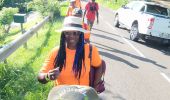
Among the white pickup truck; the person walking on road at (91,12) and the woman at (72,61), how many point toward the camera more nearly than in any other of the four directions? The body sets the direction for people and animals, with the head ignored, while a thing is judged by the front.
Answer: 2

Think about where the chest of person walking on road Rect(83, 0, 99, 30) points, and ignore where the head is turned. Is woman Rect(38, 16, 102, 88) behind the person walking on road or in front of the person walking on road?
in front

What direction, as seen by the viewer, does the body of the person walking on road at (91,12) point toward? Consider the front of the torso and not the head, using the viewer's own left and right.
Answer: facing the viewer

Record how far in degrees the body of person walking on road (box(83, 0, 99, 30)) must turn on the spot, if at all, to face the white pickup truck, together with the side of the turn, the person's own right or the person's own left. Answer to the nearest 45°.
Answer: approximately 90° to the person's own left

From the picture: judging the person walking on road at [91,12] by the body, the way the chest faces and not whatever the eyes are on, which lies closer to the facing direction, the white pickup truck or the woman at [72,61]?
the woman

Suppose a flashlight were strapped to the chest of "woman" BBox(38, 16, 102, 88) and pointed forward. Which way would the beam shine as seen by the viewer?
toward the camera

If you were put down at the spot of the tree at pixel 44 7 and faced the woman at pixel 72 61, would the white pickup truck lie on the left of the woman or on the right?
left

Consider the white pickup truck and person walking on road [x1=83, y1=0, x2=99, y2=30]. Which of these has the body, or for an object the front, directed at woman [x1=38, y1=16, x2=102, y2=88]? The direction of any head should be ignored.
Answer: the person walking on road
